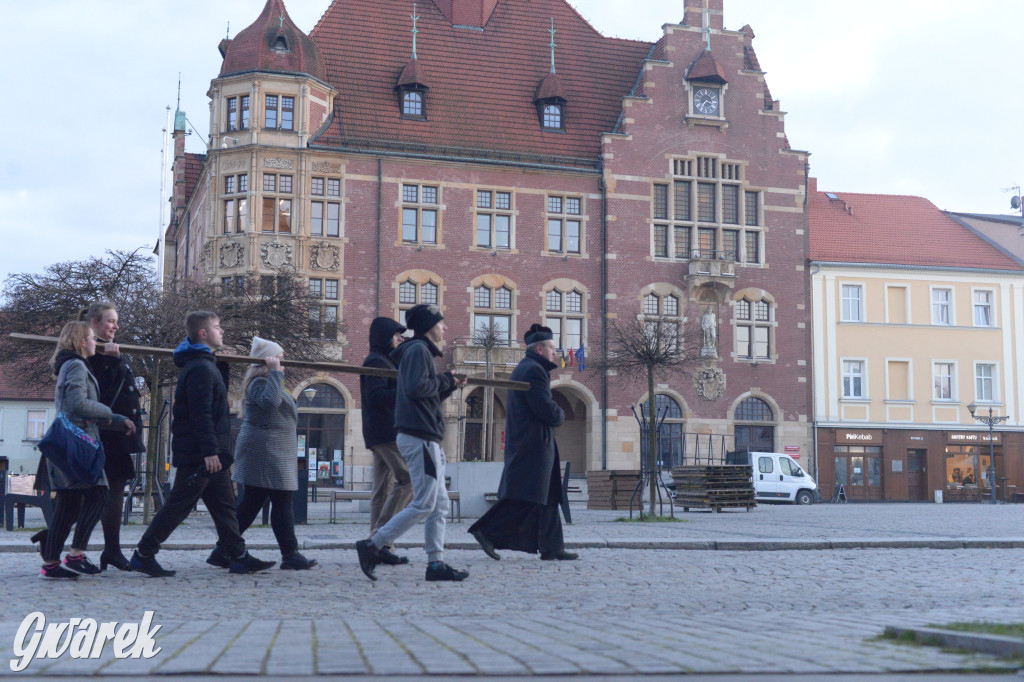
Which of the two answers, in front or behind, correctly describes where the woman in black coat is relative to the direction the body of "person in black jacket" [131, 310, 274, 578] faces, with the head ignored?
behind

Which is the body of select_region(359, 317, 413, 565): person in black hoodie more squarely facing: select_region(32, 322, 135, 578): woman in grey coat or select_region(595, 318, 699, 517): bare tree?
the bare tree

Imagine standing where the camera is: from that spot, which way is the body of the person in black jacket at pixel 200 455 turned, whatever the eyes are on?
to the viewer's right

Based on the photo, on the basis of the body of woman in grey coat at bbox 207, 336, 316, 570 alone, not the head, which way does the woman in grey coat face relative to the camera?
to the viewer's right

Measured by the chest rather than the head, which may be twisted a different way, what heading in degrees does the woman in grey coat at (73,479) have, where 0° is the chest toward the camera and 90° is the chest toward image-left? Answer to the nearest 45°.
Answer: approximately 270°

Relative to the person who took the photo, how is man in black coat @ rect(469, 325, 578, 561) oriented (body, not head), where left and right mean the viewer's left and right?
facing to the right of the viewer

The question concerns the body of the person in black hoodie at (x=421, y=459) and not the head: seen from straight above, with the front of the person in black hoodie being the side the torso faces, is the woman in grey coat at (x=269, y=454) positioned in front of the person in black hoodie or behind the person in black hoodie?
behind

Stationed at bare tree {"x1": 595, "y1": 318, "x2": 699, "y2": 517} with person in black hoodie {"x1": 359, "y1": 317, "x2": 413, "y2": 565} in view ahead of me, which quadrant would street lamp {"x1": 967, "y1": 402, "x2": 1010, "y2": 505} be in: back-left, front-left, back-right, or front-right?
back-left
